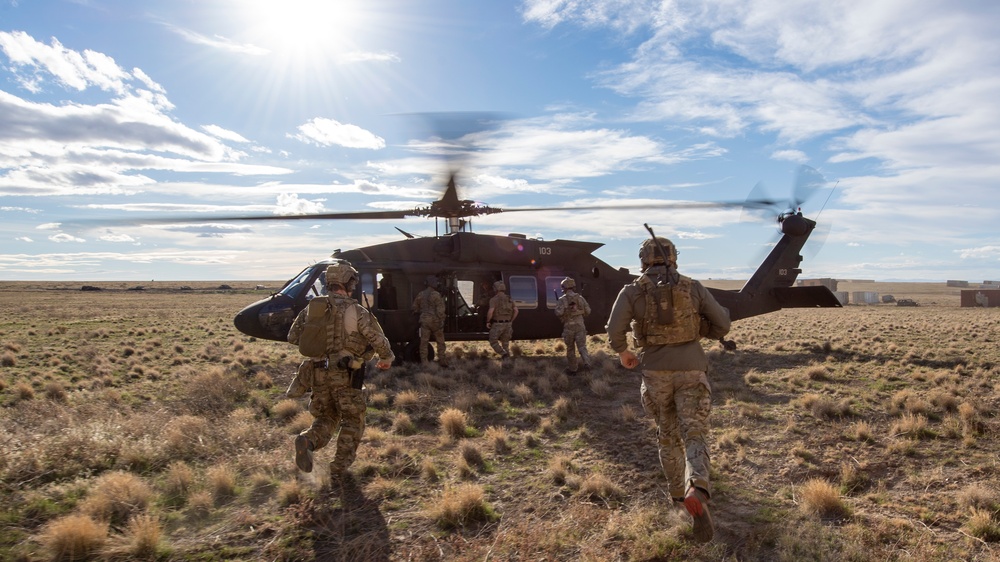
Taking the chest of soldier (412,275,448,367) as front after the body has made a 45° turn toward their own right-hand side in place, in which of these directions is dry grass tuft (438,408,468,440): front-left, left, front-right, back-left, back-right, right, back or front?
back-right

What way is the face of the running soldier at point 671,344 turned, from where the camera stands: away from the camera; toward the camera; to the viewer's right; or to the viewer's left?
away from the camera

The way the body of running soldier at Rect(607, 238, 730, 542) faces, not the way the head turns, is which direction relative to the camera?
away from the camera

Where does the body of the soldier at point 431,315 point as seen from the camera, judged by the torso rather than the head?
away from the camera

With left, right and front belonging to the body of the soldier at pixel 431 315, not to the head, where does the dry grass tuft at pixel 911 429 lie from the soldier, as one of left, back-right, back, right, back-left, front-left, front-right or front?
back-right

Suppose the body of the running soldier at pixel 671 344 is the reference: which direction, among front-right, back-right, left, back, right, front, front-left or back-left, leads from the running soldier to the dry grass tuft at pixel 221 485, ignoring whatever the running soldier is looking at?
left

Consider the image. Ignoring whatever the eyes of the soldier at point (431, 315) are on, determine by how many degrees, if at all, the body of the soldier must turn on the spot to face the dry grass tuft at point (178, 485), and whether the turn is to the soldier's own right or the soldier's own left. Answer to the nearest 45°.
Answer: approximately 180°
